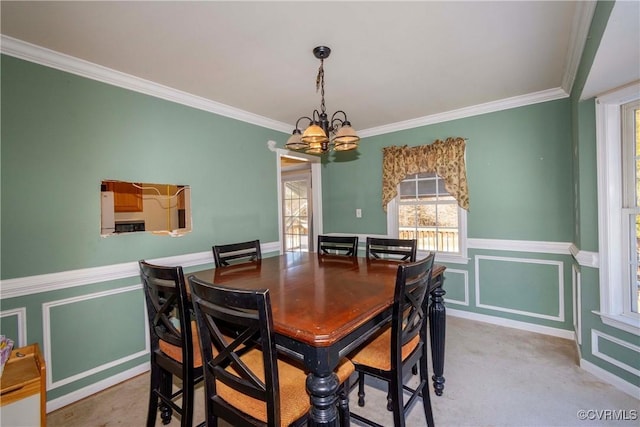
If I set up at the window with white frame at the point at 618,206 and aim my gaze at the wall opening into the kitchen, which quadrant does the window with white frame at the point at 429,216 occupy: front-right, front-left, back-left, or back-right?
front-right

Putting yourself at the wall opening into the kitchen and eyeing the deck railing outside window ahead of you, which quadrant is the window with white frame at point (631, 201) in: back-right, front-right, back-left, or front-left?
front-right

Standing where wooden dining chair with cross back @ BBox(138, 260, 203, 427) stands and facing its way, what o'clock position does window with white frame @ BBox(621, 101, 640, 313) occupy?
The window with white frame is roughly at 2 o'clock from the wooden dining chair with cross back.

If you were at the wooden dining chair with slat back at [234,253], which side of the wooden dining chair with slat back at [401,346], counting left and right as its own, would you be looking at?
front

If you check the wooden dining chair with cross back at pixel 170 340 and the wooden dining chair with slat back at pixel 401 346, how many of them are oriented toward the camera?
0

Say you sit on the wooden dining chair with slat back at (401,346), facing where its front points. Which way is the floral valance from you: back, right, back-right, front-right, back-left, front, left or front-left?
front-right

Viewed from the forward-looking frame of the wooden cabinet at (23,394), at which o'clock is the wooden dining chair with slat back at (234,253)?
The wooden dining chair with slat back is roughly at 10 o'clock from the wooden cabinet.

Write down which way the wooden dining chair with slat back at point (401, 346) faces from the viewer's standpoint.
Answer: facing away from the viewer and to the left of the viewer

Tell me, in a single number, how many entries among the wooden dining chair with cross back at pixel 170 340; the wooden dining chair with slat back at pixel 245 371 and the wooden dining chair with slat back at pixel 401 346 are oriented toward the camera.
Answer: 0

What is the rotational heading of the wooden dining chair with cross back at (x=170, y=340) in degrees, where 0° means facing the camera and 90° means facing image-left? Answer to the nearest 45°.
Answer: approximately 225°

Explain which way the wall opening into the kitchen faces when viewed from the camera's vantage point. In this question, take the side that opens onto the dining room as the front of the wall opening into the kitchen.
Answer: facing the viewer and to the right of the viewer

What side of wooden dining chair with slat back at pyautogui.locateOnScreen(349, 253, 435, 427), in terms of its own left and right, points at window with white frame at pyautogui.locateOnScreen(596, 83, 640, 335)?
right

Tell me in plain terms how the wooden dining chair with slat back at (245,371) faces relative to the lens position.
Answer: facing away from the viewer and to the right of the viewer

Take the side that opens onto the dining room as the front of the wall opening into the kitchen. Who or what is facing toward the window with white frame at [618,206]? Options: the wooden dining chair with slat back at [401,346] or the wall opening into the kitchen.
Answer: the wall opening into the kitchen

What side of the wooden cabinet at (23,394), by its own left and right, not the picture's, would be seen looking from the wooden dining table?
left

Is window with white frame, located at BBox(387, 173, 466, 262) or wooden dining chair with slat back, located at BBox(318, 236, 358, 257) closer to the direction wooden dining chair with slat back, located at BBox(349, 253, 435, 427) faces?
the wooden dining chair with slat back

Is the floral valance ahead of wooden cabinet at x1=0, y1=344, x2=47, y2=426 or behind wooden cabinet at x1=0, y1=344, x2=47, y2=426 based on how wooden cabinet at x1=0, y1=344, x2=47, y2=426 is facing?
ahead

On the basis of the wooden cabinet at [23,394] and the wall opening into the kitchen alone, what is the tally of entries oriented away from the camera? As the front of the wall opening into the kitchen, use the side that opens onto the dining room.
0
